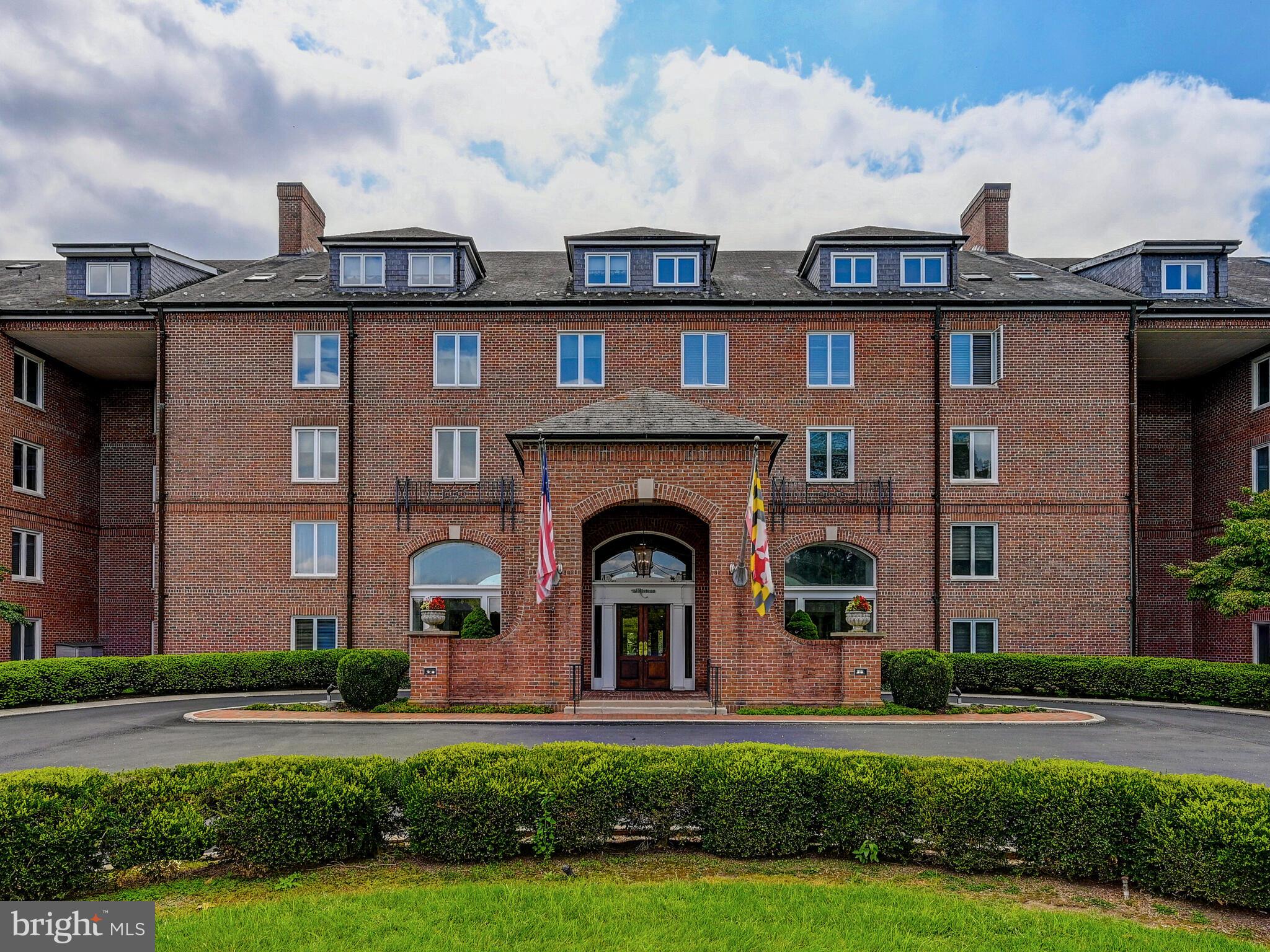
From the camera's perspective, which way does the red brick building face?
toward the camera

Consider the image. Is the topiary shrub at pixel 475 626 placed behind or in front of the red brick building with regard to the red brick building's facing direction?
in front

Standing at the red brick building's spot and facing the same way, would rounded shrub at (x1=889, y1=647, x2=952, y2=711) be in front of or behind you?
in front

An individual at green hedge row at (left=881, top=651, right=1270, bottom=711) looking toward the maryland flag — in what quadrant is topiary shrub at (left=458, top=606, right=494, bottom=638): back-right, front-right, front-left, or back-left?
front-right

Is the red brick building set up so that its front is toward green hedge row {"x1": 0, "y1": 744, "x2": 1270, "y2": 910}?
yes

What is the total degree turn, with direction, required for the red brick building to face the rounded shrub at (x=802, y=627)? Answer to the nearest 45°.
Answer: approximately 45° to its left

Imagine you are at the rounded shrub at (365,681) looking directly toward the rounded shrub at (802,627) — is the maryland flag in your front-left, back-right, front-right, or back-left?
front-right
